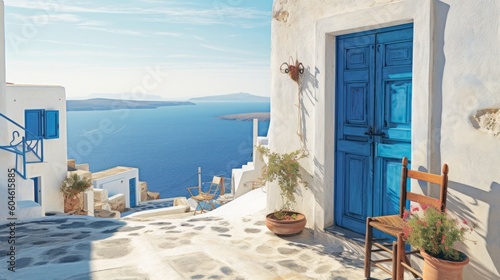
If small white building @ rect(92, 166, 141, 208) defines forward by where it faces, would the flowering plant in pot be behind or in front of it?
in front

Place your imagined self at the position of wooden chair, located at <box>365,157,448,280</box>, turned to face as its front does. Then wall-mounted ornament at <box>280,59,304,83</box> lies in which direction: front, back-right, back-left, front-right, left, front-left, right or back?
right

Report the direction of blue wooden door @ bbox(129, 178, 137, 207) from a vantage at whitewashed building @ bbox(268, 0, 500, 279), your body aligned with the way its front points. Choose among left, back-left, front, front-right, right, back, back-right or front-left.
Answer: right

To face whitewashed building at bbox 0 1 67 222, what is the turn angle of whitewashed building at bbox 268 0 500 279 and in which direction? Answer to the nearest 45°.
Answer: approximately 90° to its right

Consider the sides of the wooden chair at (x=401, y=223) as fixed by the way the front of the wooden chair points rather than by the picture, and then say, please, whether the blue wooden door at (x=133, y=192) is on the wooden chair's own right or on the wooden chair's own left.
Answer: on the wooden chair's own right

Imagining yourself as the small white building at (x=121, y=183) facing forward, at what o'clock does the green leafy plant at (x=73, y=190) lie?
The green leafy plant is roughly at 2 o'clock from the small white building.

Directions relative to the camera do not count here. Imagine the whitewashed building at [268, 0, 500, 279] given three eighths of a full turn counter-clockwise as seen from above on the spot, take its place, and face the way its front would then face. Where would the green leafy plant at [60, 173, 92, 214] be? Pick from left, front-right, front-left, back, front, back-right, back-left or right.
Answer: back-left

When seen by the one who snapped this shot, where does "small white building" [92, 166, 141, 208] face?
facing the viewer and to the right of the viewer

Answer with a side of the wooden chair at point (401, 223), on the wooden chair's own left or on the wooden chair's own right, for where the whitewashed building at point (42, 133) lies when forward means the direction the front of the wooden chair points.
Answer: on the wooden chair's own right

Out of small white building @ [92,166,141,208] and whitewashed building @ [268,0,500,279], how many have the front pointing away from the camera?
0

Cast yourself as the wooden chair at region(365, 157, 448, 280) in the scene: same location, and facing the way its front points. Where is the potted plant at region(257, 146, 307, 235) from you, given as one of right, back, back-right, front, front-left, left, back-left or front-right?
right

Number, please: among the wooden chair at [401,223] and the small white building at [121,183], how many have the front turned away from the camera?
0

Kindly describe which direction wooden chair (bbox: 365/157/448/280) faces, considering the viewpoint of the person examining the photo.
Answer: facing the viewer and to the left of the viewer

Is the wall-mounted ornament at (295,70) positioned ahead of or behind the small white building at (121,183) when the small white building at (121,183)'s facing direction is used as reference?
ahead
